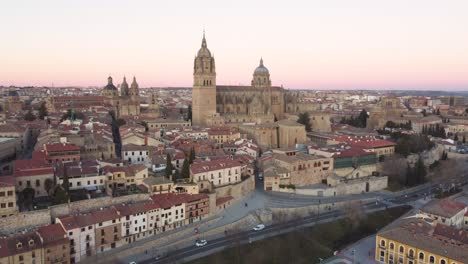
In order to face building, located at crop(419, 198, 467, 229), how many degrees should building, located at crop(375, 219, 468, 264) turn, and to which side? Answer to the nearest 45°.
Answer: approximately 135° to its right

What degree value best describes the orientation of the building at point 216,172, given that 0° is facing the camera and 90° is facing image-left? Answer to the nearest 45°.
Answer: approximately 315°

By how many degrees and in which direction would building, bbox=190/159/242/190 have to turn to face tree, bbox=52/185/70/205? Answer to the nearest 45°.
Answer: approximately 90° to its right

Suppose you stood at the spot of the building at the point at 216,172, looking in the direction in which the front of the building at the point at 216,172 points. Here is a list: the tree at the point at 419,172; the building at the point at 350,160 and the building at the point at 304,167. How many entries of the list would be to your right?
0

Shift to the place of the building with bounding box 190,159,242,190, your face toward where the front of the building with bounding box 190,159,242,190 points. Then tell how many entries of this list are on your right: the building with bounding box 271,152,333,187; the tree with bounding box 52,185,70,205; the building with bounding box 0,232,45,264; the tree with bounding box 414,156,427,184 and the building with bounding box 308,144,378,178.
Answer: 2

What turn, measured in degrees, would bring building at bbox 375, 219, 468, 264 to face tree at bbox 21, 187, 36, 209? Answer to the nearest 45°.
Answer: approximately 45° to its right

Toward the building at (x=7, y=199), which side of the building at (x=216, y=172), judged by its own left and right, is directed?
right

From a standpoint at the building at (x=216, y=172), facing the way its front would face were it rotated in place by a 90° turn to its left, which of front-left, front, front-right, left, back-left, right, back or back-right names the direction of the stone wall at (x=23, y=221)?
back

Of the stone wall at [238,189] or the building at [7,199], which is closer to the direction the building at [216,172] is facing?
the stone wall

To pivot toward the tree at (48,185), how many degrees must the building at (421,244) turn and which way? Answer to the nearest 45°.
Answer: approximately 45° to its right

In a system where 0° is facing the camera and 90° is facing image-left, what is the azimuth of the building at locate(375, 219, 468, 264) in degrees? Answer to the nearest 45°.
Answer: approximately 45°

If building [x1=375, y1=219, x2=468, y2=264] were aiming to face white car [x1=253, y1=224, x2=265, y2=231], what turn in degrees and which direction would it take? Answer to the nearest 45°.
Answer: approximately 45° to its right

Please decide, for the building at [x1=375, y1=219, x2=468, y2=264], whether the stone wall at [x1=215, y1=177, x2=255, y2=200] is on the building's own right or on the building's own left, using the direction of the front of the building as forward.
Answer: on the building's own right

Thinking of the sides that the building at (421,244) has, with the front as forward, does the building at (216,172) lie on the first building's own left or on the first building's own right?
on the first building's own right

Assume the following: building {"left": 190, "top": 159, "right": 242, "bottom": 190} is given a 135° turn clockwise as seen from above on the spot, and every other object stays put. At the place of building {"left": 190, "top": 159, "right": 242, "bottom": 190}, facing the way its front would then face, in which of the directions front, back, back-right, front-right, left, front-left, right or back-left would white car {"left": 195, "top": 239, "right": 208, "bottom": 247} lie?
left

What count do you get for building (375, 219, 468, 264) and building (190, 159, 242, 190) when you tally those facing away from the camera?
0

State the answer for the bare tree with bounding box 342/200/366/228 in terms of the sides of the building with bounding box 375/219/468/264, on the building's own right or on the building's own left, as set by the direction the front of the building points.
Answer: on the building's own right

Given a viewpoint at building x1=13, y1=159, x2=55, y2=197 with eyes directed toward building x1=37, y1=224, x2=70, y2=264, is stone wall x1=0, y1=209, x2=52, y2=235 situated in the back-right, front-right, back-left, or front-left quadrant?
front-right

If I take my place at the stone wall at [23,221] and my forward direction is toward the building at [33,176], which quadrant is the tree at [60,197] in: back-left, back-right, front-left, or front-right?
front-right
